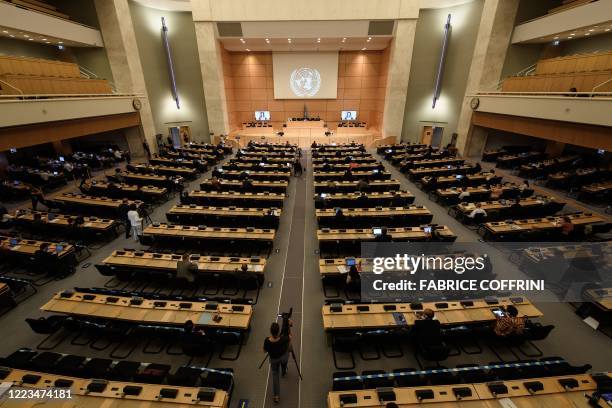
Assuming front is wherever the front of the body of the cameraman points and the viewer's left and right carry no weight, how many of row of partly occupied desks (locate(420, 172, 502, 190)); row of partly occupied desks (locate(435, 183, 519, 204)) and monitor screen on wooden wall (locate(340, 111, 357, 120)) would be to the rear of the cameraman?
0

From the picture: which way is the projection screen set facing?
toward the camera

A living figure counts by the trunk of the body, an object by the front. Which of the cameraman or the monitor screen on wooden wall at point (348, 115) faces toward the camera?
the monitor screen on wooden wall

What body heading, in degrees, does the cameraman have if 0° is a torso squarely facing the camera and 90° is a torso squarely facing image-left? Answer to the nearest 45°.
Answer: approximately 180°

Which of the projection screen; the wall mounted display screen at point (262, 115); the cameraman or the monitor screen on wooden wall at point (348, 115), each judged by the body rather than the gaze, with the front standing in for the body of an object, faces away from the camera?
the cameraman

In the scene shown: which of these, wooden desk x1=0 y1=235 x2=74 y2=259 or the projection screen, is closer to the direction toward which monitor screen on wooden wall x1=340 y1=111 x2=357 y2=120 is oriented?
the wooden desk

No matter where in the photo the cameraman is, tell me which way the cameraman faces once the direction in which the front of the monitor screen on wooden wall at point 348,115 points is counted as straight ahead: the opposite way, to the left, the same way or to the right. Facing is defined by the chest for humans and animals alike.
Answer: the opposite way

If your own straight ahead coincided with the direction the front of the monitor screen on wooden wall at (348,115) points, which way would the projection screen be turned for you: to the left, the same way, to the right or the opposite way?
the same way

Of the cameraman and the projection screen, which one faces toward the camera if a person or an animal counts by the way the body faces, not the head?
the projection screen

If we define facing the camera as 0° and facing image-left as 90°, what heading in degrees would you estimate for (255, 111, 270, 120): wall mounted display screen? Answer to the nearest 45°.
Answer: approximately 0°

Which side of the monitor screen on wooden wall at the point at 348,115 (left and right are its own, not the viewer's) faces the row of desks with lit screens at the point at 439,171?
front

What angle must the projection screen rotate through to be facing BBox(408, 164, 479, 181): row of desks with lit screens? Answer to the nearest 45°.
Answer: approximately 45° to its left

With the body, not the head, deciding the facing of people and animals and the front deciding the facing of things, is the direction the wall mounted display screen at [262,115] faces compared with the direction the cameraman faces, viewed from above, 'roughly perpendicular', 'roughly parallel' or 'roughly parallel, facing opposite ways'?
roughly parallel, facing opposite ways

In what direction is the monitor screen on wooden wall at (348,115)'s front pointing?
toward the camera

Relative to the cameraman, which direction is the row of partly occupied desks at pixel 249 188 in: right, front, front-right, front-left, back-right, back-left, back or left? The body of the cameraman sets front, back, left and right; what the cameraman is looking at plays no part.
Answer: front

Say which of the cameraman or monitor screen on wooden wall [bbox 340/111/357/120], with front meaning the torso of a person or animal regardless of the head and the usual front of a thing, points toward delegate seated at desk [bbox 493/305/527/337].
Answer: the monitor screen on wooden wall

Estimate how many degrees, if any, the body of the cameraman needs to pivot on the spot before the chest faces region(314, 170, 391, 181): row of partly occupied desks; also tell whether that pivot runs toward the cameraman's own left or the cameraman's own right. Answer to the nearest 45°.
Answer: approximately 45° to the cameraman's own right

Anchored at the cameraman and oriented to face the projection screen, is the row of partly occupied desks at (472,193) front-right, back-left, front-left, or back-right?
front-right

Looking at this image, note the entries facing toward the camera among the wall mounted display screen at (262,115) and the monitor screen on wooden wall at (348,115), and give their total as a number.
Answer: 2
